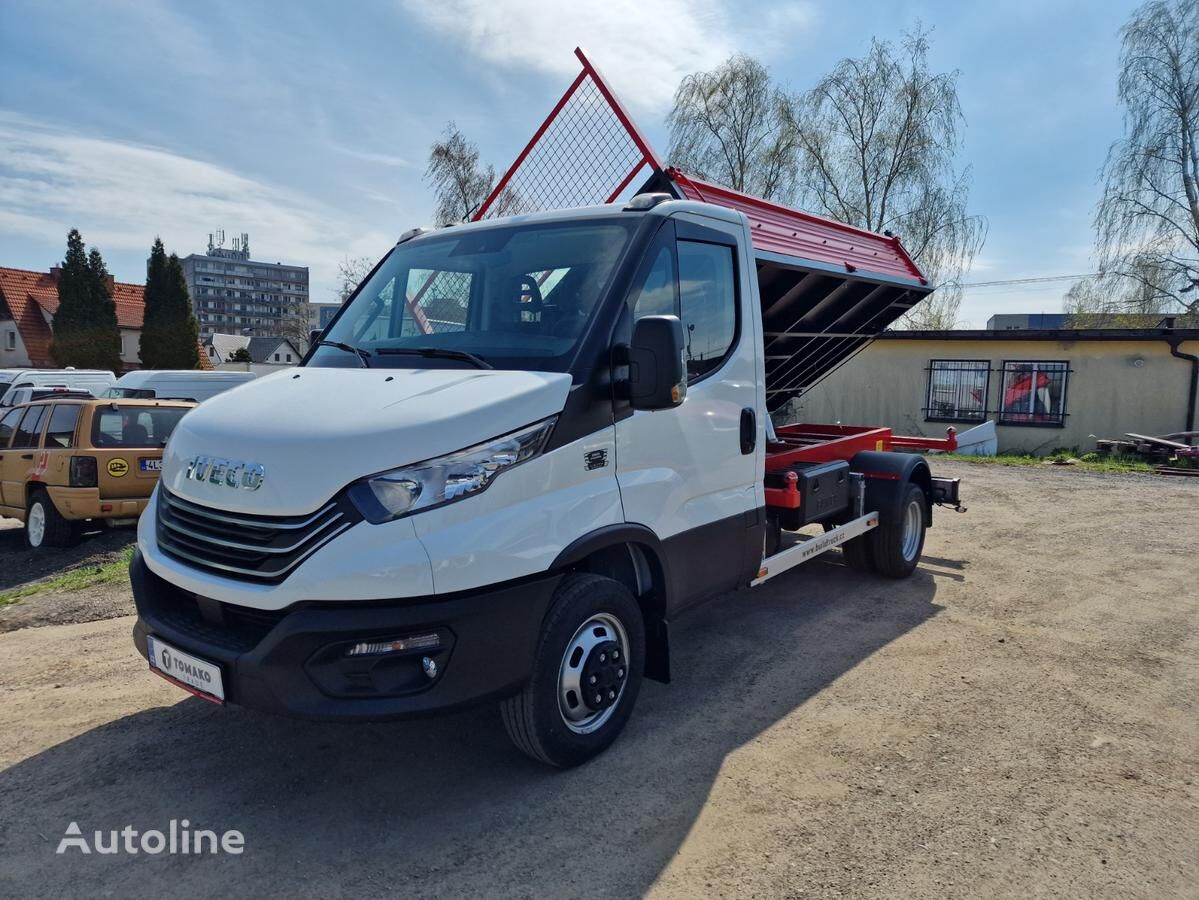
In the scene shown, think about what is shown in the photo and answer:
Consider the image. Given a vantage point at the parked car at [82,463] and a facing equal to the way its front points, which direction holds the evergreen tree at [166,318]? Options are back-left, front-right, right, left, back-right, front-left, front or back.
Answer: front-right

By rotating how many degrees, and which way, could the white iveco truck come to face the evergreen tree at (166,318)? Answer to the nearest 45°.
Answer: approximately 90° to its right

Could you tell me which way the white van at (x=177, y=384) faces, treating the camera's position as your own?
facing to the left of the viewer

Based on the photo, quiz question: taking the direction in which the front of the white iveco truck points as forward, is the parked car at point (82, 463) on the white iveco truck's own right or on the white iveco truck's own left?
on the white iveco truck's own right

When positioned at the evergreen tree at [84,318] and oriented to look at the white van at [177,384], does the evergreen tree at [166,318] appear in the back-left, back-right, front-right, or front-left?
front-left

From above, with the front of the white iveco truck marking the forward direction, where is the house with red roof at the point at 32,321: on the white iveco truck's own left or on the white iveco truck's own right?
on the white iveco truck's own right

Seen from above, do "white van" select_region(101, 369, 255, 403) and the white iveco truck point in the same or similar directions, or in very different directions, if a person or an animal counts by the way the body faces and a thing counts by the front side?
same or similar directions

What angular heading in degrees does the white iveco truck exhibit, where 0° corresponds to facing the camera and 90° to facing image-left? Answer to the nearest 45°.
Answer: approximately 45°

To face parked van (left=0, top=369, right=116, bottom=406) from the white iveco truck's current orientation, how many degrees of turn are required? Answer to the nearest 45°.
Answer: approximately 90° to its right

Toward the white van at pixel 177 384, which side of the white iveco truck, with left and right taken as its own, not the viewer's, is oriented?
right

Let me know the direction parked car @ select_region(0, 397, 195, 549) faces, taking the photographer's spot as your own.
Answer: facing away from the viewer and to the left of the viewer

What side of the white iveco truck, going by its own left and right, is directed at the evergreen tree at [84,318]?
right
